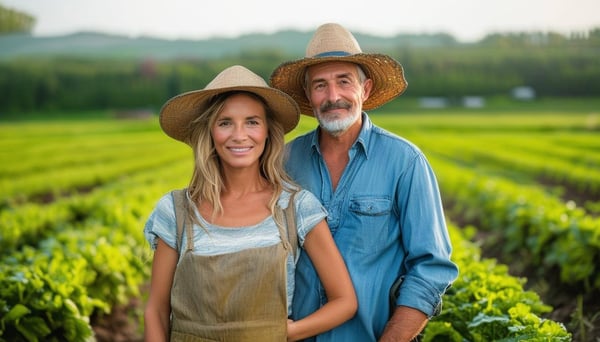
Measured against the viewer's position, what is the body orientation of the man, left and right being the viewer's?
facing the viewer and to the left of the viewer

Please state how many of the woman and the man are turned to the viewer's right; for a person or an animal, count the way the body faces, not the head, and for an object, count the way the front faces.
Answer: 0

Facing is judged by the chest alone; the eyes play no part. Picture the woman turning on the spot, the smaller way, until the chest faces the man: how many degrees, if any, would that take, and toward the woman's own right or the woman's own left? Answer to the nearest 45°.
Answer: approximately 90° to the woman's own left

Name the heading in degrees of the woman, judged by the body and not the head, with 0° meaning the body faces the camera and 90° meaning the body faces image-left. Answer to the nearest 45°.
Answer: approximately 0°
